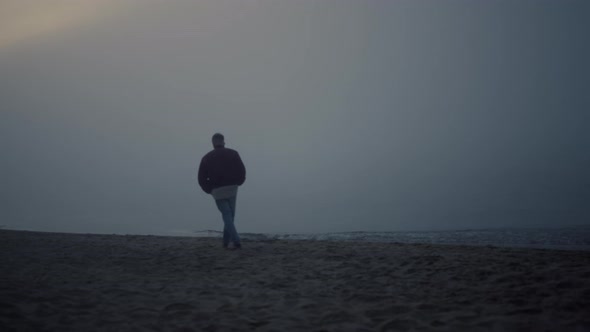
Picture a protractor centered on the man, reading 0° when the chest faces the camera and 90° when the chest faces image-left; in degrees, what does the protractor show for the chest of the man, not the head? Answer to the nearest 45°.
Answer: approximately 180°
